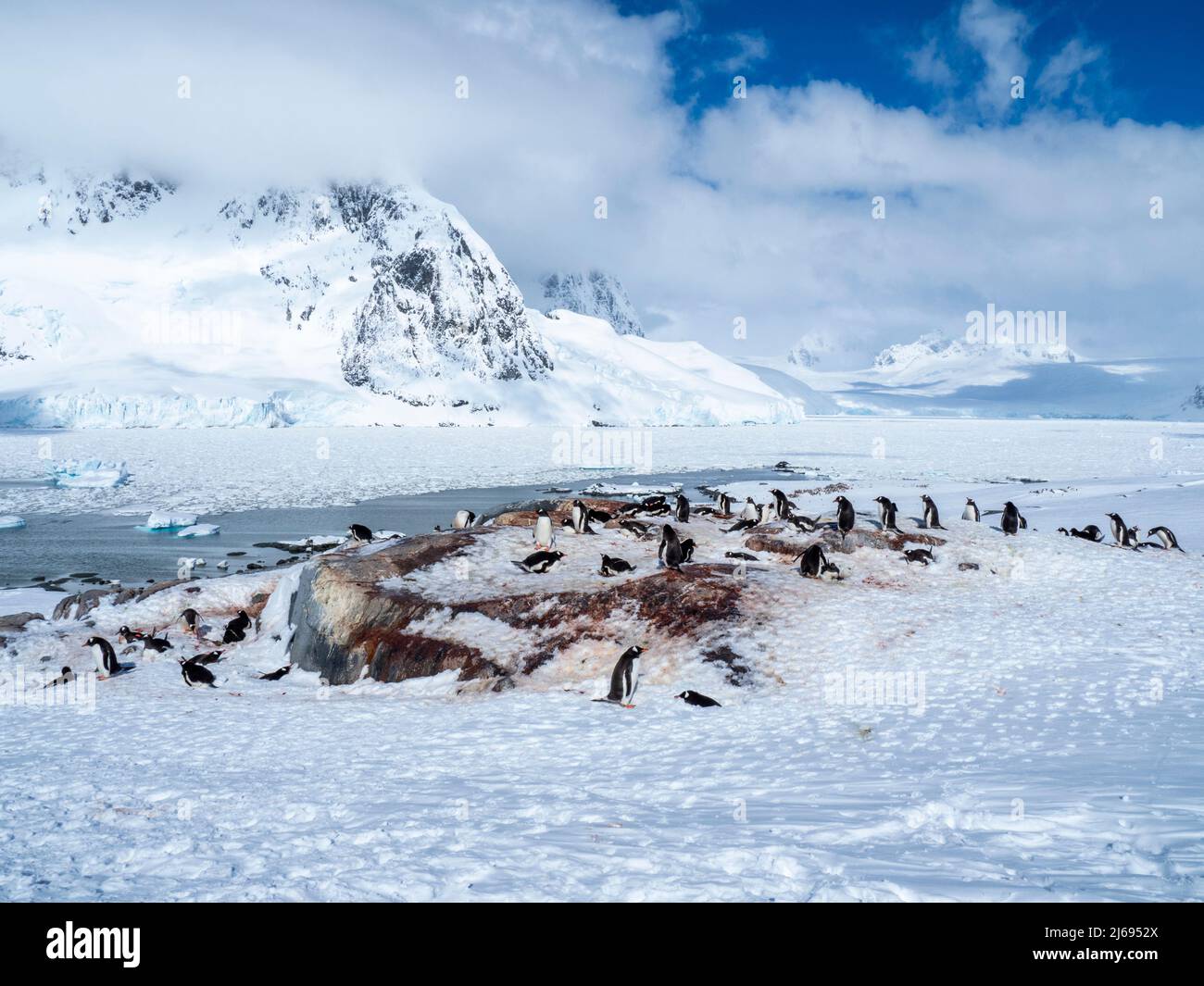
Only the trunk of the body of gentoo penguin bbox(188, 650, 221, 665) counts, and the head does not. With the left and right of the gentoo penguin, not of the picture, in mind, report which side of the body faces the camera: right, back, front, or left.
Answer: right

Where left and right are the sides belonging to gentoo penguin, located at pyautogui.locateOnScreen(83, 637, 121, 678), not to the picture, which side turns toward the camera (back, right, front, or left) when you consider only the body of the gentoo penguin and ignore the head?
left

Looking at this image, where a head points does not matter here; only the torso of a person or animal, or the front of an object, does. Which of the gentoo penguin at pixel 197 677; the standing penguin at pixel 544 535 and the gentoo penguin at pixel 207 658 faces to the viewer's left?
the gentoo penguin at pixel 197 677

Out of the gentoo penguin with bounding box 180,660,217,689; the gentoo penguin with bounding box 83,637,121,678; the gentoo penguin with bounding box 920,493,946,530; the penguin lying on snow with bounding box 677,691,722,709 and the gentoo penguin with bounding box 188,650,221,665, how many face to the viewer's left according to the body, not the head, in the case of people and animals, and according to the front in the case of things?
4

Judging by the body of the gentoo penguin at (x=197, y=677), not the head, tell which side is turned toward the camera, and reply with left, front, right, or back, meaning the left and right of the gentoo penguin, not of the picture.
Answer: left

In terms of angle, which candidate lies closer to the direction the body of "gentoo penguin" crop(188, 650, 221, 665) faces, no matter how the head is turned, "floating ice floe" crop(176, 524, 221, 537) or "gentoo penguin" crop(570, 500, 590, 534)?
the gentoo penguin

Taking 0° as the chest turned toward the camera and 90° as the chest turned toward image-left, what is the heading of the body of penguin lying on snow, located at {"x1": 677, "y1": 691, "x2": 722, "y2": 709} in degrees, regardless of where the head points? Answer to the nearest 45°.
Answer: approximately 90°
